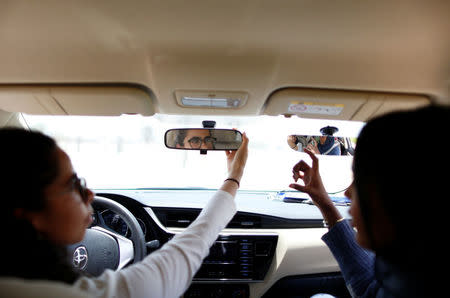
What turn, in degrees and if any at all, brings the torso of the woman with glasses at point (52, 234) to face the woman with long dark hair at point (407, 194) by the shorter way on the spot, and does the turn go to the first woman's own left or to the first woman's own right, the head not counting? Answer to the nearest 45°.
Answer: approximately 90° to the first woman's own right

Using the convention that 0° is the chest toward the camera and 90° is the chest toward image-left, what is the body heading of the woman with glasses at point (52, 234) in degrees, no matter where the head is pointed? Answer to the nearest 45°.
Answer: approximately 225°

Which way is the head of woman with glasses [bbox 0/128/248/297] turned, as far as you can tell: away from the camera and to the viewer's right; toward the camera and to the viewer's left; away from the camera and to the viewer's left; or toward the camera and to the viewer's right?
away from the camera and to the viewer's right
